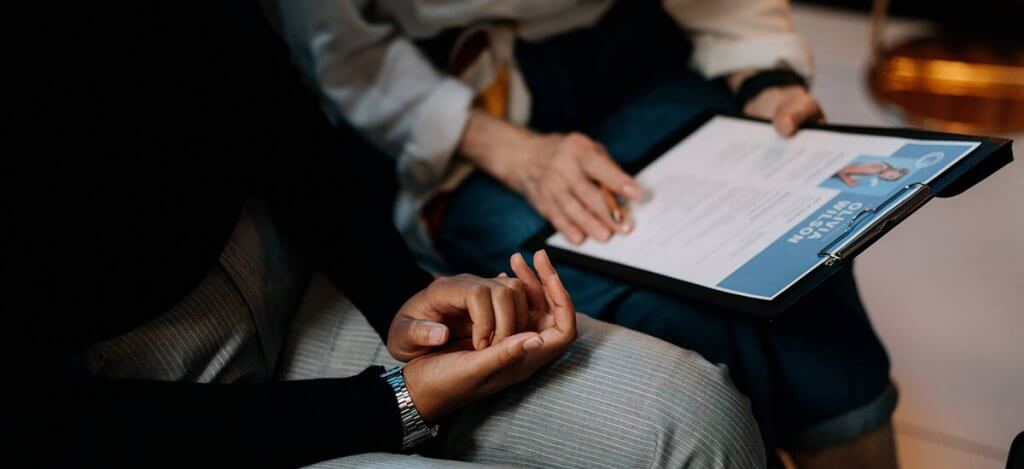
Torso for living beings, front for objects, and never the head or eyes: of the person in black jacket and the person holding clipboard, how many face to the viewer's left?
0

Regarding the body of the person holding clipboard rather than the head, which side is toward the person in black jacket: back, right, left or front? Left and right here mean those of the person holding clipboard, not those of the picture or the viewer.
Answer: right

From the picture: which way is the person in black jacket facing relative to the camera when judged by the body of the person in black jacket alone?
to the viewer's right

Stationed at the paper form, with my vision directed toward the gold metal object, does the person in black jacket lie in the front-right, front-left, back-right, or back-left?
back-left

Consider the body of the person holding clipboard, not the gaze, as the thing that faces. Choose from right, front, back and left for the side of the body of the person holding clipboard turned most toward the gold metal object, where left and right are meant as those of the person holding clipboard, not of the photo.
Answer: left
